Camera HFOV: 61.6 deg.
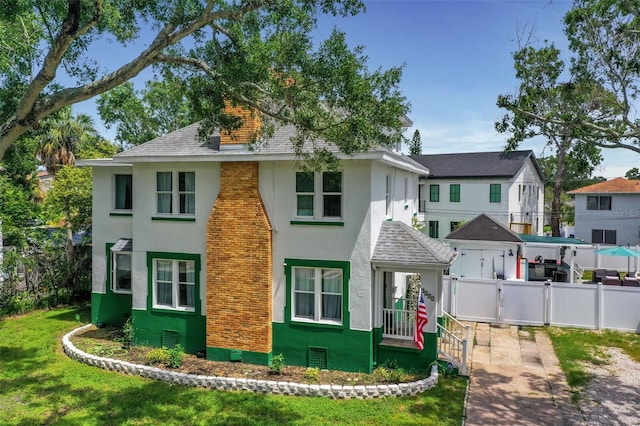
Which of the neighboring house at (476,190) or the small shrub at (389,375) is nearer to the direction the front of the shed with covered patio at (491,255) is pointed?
the small shrub

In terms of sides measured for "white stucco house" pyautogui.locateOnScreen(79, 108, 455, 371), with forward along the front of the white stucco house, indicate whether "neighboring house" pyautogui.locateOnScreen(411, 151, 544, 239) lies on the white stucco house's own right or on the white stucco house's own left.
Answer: on the white stucco house's own left

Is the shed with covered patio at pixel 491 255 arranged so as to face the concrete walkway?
yes

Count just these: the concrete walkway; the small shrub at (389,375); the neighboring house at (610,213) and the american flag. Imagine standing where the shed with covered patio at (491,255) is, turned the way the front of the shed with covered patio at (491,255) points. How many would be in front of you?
3

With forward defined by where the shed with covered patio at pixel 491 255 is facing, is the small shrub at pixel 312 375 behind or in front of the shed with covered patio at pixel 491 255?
in front

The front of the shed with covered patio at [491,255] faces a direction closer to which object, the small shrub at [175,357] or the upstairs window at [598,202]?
the small shrub

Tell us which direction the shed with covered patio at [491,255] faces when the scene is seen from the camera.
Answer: facing the viewer

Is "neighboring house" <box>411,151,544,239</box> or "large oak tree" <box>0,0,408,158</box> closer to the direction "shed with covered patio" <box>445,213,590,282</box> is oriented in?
the large oak tree
